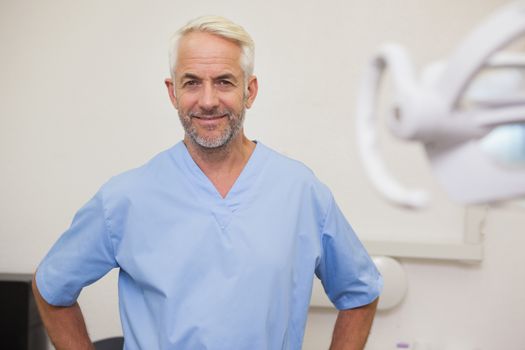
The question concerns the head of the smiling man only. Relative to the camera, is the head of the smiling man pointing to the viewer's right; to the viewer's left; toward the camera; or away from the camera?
toward the camera

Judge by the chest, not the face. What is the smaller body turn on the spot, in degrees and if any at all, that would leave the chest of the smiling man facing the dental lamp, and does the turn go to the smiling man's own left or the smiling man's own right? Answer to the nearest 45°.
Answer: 0° — they already face it

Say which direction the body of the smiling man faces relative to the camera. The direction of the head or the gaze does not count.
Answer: toward the camera
